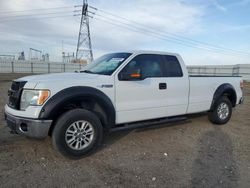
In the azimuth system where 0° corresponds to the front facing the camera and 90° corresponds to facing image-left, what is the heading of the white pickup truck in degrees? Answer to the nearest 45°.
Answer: approximately 45°

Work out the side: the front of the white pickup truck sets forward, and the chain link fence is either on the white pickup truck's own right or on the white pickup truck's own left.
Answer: on the white pickup truck's own right
